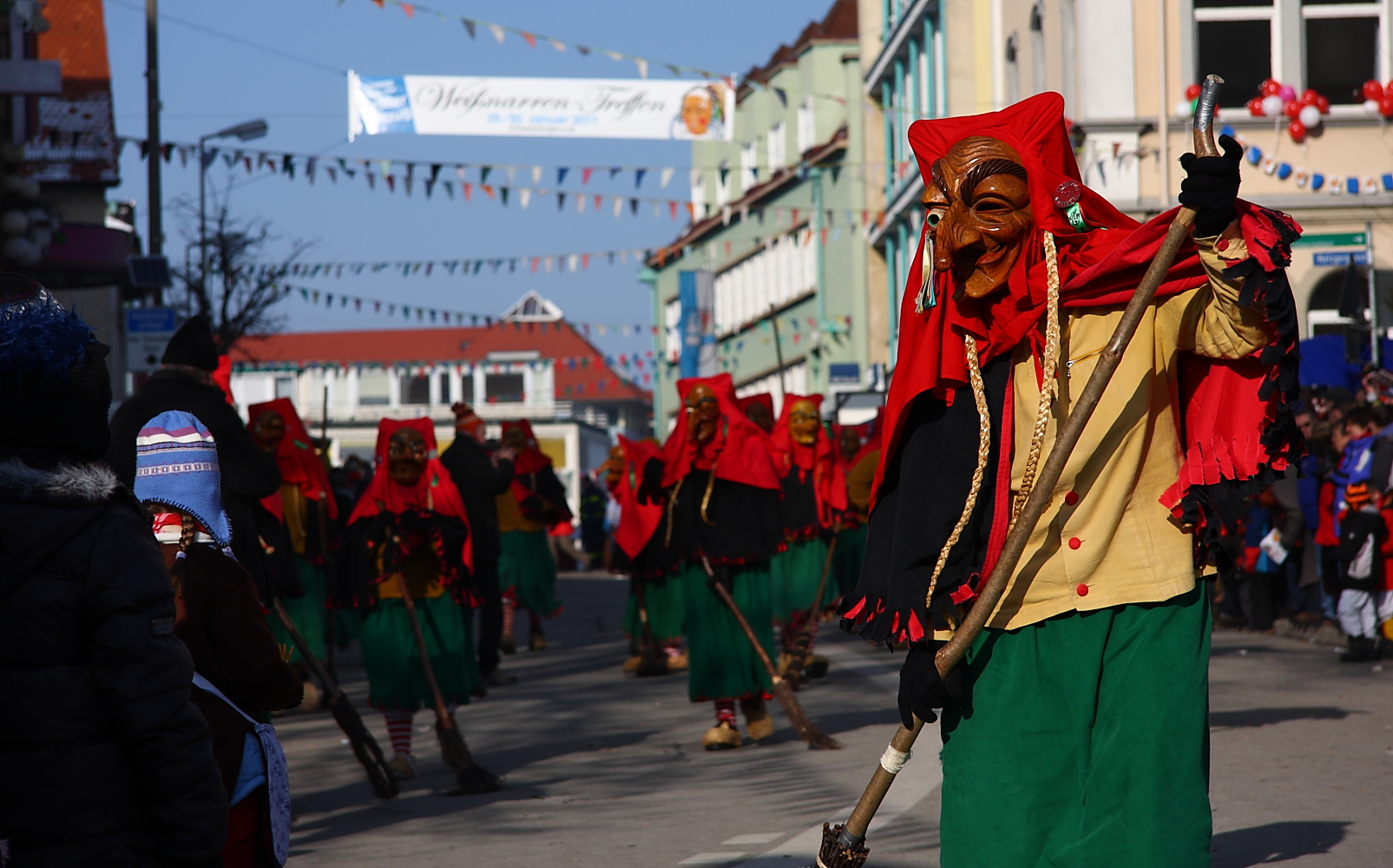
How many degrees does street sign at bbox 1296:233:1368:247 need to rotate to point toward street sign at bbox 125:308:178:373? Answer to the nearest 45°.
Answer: approximately 45° to its right

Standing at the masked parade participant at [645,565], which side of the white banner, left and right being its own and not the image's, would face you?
front

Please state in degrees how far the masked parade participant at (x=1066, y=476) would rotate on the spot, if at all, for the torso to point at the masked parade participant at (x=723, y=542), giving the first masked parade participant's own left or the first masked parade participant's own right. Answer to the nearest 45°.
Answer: approximately 135° to the first masked parade participant's own right

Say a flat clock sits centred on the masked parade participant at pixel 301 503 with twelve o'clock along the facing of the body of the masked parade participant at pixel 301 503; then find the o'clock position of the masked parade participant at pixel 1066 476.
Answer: the masked parade participant at pixel 1066 476 is roughly at 10 o'clock from the masked parade participant at pixel 301 503.

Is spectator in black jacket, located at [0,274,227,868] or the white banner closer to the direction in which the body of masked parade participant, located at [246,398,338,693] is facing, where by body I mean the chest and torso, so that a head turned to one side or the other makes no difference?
the spectator in black jacket

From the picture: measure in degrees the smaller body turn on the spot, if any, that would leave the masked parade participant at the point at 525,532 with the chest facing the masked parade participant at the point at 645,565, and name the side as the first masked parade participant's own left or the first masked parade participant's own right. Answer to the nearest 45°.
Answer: approximately 45° to the first masked parade participant's own left

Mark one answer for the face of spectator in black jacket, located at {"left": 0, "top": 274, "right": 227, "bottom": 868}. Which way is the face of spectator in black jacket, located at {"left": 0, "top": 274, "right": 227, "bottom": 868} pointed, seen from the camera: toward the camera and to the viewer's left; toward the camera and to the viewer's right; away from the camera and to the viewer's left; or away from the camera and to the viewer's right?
away from the camera and to the viewer's right
